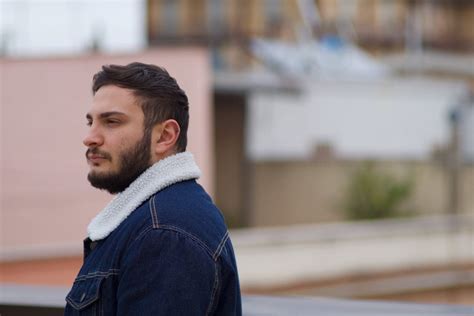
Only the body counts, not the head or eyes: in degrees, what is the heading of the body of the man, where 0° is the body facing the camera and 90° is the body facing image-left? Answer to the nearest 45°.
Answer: approximately 90°

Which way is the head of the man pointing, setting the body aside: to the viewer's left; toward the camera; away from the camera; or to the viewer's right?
to the viewer's left
